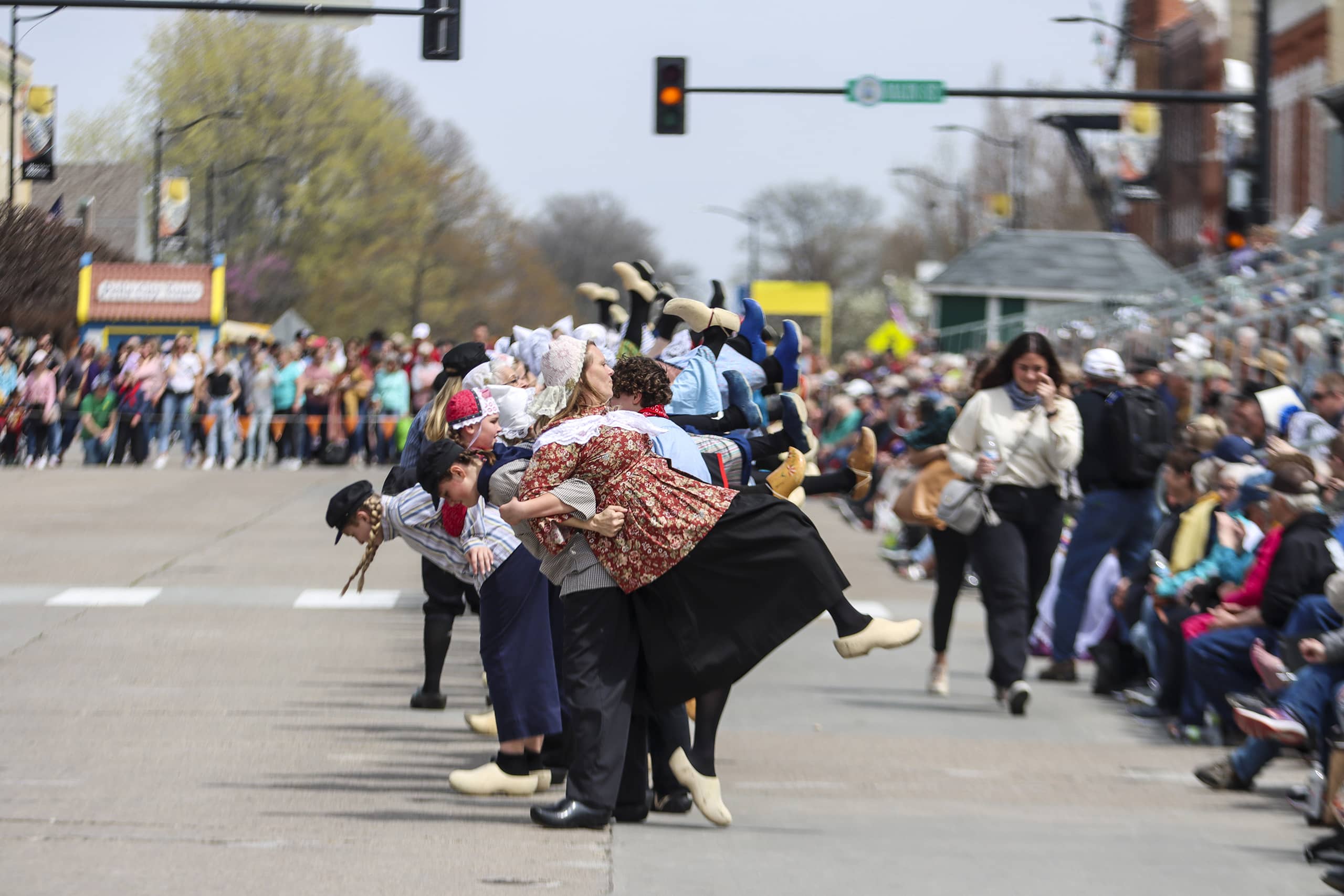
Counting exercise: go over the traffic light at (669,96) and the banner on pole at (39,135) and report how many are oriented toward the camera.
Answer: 2

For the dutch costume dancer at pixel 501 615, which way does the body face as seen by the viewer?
to the viewer's left

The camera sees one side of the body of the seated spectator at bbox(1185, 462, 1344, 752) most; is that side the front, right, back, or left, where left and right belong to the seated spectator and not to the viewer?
left

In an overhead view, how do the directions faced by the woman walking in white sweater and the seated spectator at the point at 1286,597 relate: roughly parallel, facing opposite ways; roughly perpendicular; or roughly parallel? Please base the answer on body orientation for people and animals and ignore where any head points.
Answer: roughly perpendicular

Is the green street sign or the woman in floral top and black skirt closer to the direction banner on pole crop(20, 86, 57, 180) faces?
the woman in floral top and black skirt

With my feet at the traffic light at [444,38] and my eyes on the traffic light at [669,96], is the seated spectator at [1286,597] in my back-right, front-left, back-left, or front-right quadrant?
back-right

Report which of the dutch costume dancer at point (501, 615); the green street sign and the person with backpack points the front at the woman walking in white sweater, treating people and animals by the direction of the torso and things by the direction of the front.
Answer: the green street sign
